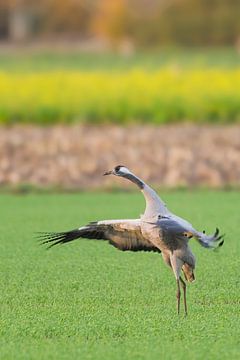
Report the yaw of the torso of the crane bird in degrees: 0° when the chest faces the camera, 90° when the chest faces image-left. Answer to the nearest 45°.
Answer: approximately 45°
